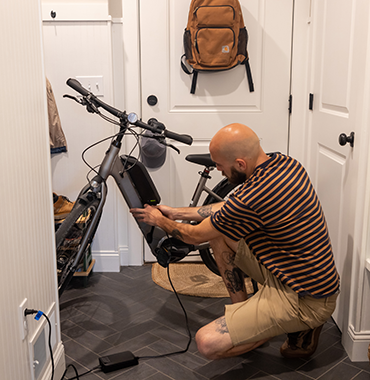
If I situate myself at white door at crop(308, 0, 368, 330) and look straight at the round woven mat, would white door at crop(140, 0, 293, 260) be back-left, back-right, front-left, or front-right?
front-right

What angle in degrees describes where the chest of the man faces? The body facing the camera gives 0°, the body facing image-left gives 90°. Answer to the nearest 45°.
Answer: approximately 90°

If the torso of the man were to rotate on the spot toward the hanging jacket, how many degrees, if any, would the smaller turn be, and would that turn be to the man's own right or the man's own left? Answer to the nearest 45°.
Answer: approximately 45° to the man's own right

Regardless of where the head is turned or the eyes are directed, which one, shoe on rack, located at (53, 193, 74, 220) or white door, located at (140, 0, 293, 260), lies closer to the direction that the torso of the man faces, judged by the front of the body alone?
the shoe on rack

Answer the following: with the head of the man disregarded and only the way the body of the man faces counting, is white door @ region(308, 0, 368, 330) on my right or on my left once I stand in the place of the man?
on my right

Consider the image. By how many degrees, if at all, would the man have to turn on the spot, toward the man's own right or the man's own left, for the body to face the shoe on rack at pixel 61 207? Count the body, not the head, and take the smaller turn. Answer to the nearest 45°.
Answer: approximately 45° to the man's own right

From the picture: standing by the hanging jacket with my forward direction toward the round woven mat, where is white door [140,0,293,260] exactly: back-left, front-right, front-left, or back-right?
front-left

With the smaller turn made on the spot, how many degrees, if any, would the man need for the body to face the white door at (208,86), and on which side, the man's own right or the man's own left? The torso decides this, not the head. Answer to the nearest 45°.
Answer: approximately 90° to the man's own right

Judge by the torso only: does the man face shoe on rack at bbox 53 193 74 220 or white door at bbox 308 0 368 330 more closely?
the shoe on rack

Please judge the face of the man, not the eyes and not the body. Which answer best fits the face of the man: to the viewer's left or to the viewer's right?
to the viewer's left
